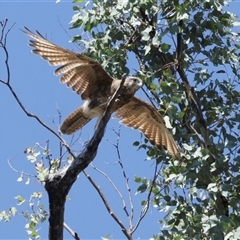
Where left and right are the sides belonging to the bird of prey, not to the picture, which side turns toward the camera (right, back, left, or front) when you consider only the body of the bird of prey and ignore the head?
right
